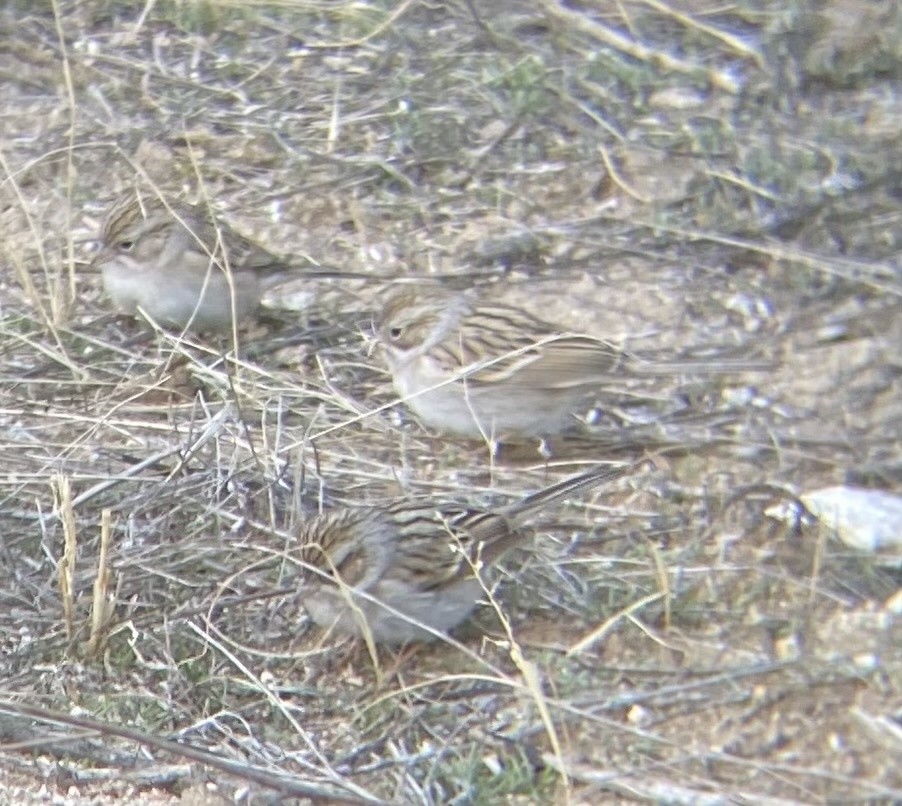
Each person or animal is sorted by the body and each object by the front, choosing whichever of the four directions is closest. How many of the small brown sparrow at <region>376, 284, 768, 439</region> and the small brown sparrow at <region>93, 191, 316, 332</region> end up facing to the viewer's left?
2

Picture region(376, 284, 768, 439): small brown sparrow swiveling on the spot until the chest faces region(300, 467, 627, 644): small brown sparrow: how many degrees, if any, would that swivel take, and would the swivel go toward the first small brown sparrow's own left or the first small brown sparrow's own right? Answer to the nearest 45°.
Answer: approximately 90° to the first small brown sparrow's own left

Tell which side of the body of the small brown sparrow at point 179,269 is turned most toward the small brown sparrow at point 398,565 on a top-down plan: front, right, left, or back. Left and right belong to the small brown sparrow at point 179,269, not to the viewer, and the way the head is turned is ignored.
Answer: left

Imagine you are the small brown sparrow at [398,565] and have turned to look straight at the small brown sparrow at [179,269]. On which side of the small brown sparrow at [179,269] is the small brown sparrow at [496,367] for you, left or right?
right

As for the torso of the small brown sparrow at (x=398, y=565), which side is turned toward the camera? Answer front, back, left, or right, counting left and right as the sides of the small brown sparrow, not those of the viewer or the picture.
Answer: left

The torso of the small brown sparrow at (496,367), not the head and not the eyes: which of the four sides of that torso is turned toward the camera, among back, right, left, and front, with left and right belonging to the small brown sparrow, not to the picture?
left

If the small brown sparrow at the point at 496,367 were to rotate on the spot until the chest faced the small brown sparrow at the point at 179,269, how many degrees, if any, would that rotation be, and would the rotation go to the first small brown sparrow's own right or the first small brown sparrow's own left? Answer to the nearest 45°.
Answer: approximately 45° to the first small brown sparrow's own right

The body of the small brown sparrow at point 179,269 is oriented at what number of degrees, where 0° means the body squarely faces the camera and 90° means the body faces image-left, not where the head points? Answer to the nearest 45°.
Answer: approximately 90°

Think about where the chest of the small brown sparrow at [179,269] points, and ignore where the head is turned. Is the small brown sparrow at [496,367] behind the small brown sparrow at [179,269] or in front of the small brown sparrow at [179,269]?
behind
